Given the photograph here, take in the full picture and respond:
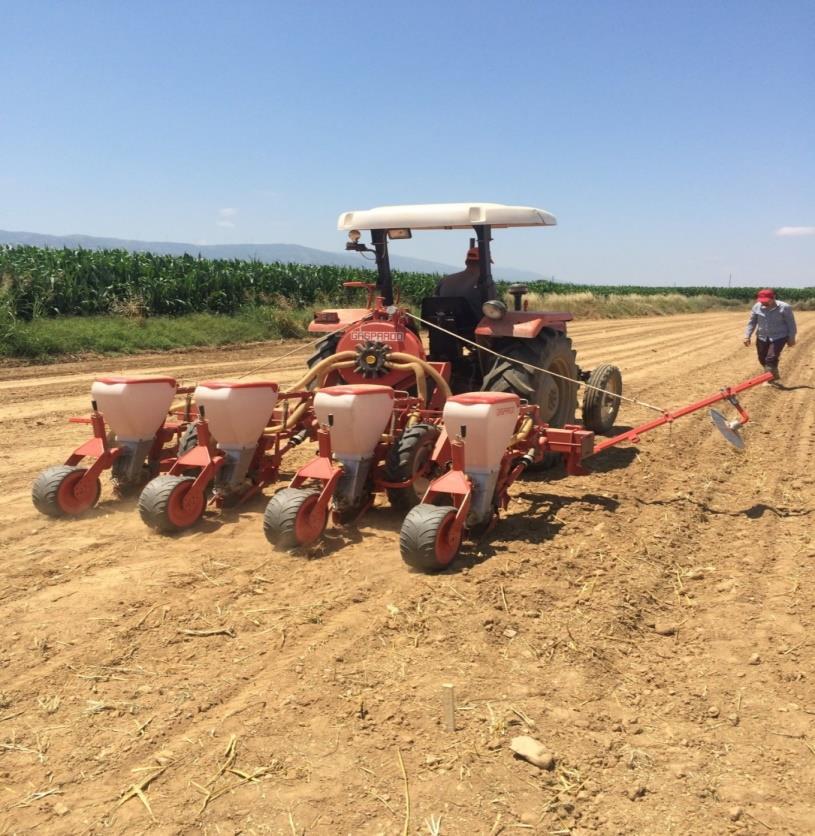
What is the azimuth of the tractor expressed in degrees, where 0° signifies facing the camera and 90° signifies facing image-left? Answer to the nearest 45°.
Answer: approximately 225°

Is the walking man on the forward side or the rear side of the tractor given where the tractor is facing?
on the forward side

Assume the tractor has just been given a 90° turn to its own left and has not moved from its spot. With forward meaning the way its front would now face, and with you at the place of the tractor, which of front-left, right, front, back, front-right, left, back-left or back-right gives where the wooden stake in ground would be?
back-left
